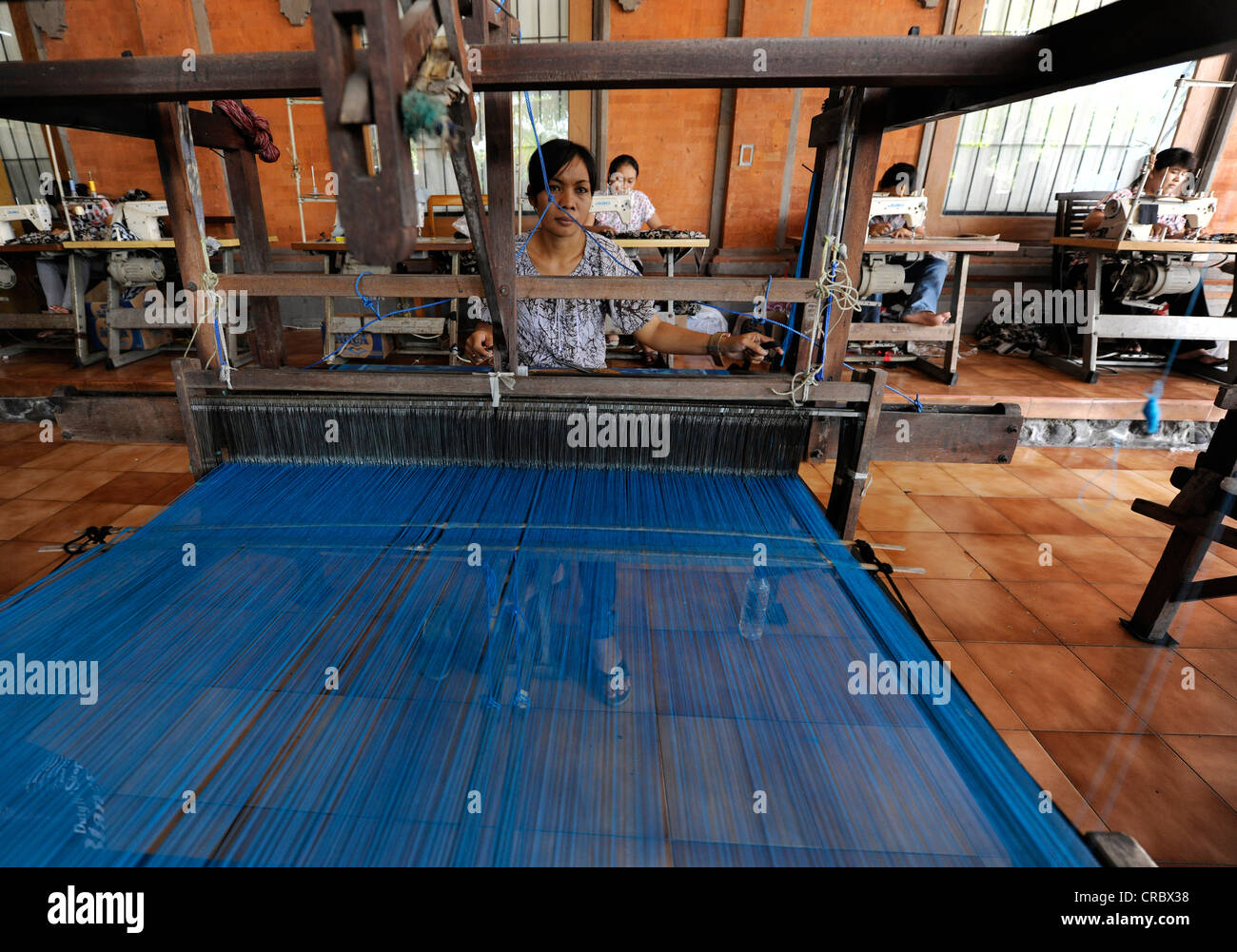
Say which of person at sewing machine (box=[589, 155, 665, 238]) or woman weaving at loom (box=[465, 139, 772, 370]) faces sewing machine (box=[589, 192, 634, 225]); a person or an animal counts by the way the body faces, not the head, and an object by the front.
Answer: the person at sewing machine

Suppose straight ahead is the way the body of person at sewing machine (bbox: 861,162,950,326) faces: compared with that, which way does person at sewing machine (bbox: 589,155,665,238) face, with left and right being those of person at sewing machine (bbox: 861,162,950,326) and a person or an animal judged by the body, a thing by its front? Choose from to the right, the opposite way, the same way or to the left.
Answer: the same way

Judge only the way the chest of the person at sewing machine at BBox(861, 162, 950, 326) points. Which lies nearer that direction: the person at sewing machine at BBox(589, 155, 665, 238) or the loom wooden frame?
the loom wooden frame

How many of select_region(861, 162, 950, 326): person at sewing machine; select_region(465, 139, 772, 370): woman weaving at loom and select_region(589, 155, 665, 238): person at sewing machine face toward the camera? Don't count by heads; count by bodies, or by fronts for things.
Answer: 3

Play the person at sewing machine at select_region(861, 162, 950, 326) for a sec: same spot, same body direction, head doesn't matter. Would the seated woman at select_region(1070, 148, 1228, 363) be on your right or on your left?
on your left

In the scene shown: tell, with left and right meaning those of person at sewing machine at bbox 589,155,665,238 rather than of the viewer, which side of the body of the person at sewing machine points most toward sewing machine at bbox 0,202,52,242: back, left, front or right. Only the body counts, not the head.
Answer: right

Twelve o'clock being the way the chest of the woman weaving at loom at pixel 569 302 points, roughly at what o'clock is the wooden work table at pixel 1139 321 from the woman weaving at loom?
The wooden work table is roughly at 8 o'clock from the woman weaving at loom.

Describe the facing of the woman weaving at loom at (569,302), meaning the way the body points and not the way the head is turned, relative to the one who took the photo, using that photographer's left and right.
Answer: facing the viewer

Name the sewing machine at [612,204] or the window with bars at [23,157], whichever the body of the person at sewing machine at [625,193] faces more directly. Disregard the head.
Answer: the sewing machine

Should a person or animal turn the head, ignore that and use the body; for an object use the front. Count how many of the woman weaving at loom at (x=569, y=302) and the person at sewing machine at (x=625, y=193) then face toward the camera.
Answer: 2

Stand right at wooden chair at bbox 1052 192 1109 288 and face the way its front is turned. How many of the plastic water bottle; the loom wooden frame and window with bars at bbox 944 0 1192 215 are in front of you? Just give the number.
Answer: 2

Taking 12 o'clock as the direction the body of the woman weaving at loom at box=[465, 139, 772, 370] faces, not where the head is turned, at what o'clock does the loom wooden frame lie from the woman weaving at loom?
The loom wooden frame is roughly at 12 o'clock from the woman weaving at loom.

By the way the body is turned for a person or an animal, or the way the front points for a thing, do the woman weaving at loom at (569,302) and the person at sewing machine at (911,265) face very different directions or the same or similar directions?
same or similar directions

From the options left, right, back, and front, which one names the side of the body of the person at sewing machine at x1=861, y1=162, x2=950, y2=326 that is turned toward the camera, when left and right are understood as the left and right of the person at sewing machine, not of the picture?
front

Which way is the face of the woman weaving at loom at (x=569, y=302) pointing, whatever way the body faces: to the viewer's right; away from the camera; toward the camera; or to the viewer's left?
toward the camera

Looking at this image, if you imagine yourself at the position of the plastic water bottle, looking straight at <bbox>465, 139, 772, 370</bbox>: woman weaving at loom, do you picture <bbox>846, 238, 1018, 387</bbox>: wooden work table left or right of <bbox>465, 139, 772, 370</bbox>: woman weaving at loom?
right

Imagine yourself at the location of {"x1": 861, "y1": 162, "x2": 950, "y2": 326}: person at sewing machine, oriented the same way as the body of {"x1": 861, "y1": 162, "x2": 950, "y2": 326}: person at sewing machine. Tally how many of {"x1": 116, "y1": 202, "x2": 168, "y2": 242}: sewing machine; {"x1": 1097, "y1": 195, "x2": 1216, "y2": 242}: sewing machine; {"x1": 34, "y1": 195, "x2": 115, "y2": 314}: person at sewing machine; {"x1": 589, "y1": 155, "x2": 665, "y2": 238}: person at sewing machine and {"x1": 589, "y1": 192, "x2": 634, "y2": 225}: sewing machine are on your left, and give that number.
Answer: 1

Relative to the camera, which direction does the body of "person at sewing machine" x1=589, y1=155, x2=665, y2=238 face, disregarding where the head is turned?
toward the camera
